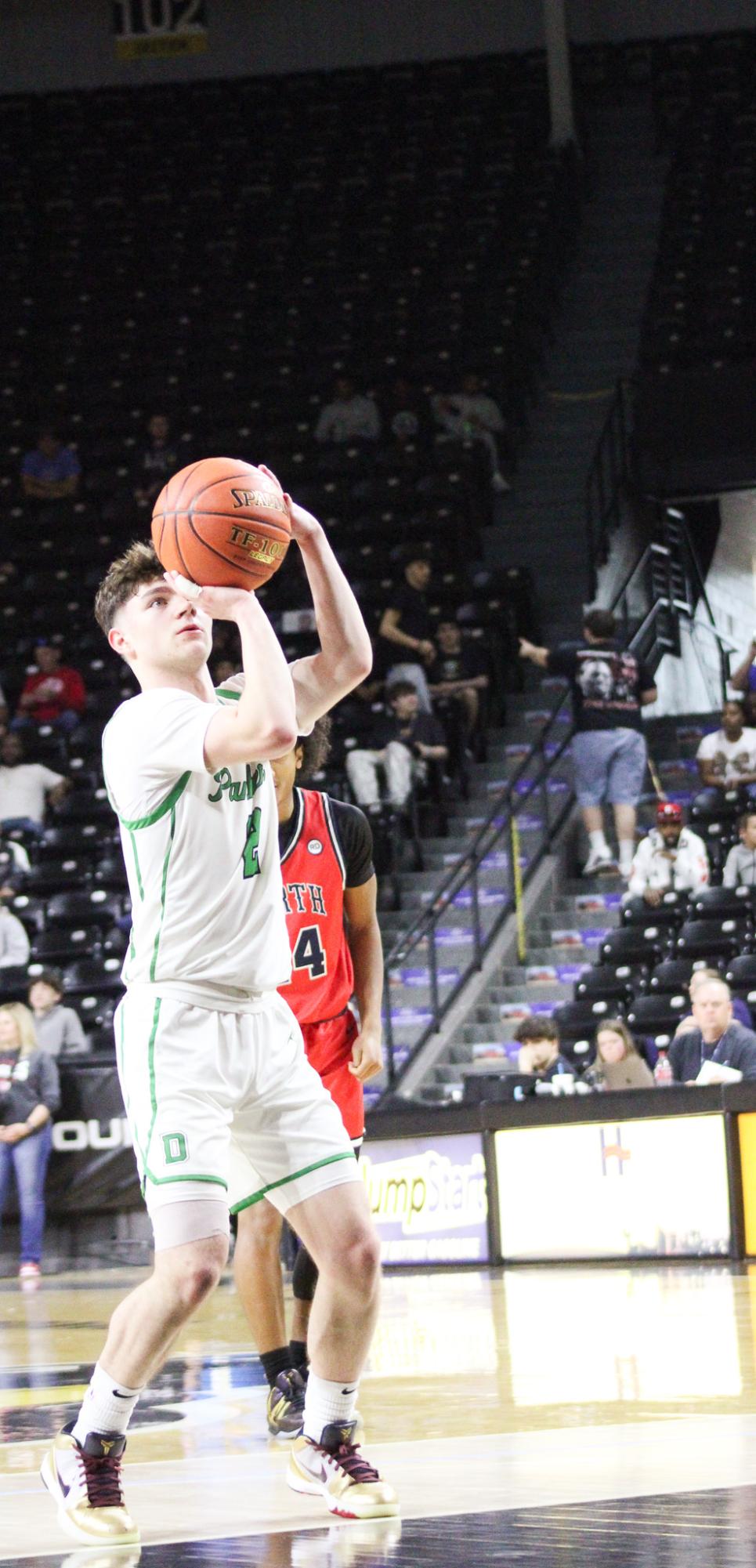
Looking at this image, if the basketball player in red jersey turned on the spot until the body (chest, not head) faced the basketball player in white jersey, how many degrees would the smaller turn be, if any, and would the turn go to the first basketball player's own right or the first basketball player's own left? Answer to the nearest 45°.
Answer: approximately 45° to the first basketball player's own left

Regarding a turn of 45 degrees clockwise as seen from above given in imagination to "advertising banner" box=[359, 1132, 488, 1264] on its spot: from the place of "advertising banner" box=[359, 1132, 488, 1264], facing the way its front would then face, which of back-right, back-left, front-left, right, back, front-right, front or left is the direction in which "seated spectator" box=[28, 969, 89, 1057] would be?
right

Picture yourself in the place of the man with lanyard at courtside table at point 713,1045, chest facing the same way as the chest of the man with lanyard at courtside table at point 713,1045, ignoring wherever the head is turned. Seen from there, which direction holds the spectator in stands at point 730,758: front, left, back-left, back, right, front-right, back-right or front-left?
back

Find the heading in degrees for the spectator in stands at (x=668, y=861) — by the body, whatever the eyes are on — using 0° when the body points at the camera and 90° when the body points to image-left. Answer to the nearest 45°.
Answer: approximately 0°

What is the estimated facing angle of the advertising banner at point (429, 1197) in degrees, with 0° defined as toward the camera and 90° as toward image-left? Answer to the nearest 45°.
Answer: approximately 0°

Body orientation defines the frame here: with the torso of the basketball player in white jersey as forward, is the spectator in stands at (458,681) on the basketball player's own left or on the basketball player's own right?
on the basketball player's own left

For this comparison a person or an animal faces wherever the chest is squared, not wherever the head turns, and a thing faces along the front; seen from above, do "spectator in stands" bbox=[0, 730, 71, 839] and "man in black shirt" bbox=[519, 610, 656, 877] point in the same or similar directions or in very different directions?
very different directions

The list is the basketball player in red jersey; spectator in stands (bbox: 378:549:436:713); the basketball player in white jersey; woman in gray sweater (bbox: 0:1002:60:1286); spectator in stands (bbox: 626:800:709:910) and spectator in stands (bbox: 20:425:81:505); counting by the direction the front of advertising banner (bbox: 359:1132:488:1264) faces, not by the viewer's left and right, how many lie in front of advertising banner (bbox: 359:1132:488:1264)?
2

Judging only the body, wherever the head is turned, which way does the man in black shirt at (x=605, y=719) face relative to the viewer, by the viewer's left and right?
facing away from the viewer

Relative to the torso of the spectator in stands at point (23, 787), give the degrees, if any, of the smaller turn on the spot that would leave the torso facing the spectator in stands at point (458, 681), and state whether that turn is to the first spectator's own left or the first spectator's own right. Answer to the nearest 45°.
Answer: approximately 90° to the first spectator's own left
